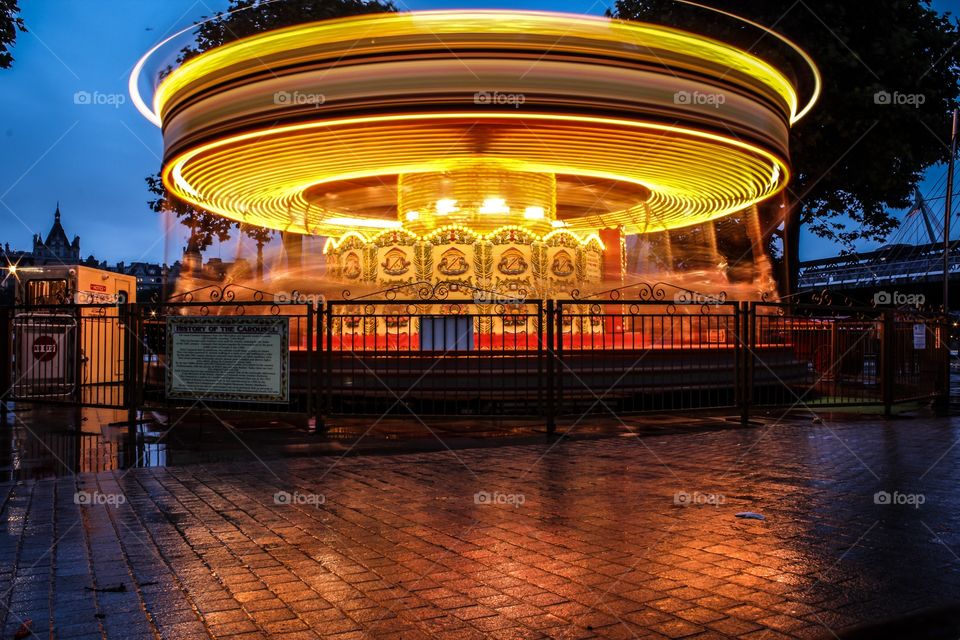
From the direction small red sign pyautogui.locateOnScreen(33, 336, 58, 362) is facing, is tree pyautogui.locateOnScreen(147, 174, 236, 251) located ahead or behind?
behind

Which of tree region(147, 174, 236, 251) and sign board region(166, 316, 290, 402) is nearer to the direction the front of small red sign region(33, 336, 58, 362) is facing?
the sign board

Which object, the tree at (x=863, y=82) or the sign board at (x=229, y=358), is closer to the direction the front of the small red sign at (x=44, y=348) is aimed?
the sign board

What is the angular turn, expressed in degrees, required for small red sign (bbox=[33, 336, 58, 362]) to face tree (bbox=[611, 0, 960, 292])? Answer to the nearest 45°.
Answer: approximately 90° to its left

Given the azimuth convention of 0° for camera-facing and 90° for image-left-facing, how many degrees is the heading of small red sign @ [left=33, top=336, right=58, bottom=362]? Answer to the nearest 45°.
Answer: approximately 0°

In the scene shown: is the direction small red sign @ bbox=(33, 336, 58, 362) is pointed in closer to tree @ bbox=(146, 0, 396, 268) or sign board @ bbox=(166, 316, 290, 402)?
the sign board

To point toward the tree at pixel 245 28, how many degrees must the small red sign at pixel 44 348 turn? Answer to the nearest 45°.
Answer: approximately 135° to its left
